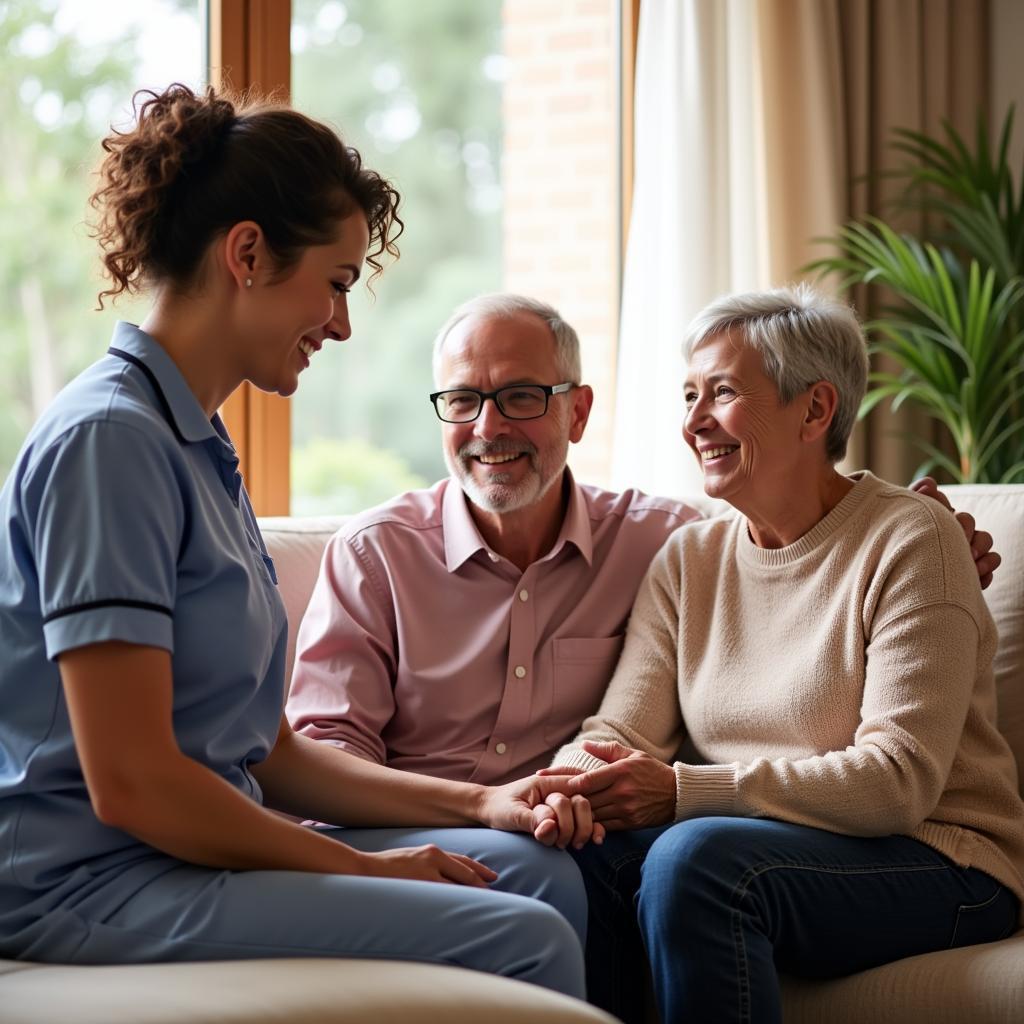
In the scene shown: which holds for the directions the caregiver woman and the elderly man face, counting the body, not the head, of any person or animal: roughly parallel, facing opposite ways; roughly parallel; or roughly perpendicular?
roughly perpendicular

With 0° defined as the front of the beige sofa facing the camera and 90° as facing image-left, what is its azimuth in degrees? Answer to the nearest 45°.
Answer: approximately 0°

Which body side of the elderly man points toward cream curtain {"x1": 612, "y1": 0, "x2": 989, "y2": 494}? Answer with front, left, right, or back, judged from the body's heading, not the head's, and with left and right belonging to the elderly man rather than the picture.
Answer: back

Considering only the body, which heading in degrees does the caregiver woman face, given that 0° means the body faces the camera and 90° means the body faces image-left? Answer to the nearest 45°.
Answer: approximately 270°

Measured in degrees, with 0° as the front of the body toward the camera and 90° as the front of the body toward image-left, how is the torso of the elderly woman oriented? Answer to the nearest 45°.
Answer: approximately 45°

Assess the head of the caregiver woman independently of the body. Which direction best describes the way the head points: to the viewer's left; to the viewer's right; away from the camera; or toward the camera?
to the viewer's right
